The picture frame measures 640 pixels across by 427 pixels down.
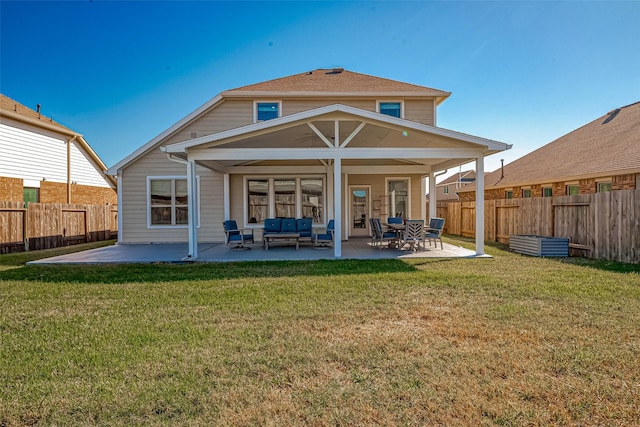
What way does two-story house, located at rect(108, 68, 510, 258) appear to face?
away from the camera

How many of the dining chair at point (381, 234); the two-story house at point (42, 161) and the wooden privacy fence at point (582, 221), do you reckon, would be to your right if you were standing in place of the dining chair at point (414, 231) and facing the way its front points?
1

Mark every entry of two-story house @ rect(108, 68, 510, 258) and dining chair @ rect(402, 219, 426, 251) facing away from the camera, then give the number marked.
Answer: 2

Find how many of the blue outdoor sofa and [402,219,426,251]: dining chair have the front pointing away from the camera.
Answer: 1

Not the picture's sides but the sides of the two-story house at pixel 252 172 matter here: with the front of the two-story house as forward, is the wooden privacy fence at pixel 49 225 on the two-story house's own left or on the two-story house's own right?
on the two-story house's own left

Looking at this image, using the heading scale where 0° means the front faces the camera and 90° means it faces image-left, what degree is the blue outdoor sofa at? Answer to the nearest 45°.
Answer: approximately 0°

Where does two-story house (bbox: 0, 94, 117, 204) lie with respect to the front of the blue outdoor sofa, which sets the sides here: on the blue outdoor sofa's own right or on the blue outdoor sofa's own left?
on the blue outdoor sofa's own right

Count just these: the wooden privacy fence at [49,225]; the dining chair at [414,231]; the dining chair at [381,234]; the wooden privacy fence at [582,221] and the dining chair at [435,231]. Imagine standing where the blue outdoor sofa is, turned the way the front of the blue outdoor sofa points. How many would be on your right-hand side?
1

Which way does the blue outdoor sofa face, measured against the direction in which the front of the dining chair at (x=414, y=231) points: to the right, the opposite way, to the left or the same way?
the opposite way

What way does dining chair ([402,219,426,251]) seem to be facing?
away from the camera

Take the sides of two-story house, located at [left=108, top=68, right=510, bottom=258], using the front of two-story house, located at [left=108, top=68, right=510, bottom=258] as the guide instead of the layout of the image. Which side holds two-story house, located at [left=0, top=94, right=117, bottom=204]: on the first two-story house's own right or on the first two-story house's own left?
on the first two-story house's own left

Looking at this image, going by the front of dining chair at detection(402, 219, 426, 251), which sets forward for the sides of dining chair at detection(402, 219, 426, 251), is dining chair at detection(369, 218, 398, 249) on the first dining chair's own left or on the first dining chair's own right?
on the first dining chair's own left

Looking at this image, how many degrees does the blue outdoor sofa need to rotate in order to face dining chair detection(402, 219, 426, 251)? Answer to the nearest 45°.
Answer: approximately 45° to its left
